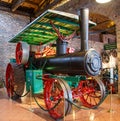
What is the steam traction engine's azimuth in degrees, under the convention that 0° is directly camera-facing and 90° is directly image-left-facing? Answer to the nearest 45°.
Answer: approximately 315°
